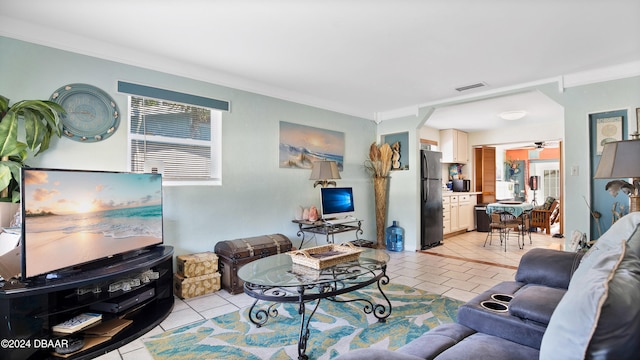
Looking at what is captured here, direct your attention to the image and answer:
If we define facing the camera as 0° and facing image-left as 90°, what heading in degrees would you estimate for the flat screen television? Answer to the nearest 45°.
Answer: approximately 315°

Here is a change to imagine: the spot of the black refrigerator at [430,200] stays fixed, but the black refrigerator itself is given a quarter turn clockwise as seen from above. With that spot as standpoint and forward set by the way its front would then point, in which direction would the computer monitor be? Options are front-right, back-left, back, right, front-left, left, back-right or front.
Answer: front

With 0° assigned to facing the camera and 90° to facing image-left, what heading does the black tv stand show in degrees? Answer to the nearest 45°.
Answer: approximately 315°

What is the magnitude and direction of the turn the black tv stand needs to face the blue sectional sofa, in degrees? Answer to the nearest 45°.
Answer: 0° — it already faces it

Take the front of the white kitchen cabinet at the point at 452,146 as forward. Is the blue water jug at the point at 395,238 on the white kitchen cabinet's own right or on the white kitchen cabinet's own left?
on the white kitchen cabinet's own right

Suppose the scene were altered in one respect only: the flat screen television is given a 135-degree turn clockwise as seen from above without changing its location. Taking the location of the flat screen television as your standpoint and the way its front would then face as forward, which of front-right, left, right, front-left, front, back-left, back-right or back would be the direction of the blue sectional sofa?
back-left

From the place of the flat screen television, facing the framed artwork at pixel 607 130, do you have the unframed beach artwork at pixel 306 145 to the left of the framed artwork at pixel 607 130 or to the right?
left

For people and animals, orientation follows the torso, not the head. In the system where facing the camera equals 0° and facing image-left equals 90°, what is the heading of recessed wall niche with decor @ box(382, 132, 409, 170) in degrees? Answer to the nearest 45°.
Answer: approximately 45°

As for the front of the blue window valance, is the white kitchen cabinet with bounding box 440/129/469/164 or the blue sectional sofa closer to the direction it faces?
the blue sectional sofa

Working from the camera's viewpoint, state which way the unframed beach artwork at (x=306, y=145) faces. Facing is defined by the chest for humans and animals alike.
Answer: facing the viewer and to the right of the viewer

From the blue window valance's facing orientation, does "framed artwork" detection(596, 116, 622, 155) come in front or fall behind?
in front
